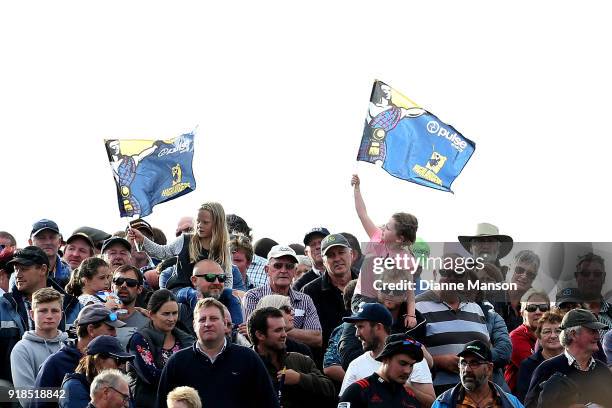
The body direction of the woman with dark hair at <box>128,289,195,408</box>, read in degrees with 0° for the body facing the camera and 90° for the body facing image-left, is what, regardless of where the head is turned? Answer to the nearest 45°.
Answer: approximately 315°
